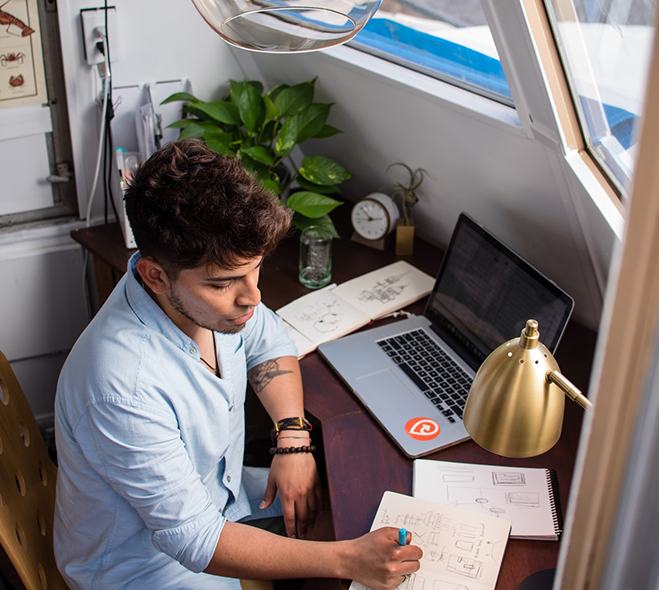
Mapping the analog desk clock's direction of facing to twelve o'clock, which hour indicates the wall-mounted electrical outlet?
The wall-mounted electrical outlet is roughly at 2 o'clock from the analog desk clock.

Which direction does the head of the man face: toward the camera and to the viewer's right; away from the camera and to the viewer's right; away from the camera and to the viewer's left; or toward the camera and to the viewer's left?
toward the camera and to the viewer's right

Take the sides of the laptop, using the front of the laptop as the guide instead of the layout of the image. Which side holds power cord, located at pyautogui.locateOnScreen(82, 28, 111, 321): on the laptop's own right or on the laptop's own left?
on the laptop's own right

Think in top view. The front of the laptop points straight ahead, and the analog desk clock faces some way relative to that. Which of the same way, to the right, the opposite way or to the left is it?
the same way

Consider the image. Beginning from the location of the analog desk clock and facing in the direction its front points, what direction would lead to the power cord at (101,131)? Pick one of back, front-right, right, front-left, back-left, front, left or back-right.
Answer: front-right

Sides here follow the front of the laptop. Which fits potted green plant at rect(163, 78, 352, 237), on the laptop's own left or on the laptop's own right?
on the laptop's own right

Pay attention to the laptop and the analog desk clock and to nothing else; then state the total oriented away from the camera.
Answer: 0

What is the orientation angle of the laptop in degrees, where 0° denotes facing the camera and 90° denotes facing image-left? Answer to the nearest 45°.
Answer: approximately 45°

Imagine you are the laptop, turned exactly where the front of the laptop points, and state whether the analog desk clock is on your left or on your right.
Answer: on your right

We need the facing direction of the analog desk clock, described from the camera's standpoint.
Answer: facing the viewer and to the left of the viewer
